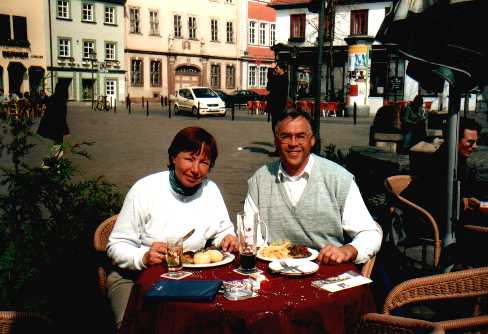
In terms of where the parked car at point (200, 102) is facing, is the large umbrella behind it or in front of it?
in front

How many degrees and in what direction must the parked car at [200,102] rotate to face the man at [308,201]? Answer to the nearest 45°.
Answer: approximately 45° to its right

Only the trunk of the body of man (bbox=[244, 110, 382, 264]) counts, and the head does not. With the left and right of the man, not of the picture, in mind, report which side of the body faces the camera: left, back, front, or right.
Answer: front

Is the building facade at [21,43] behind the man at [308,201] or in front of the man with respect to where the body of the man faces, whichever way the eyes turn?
behind

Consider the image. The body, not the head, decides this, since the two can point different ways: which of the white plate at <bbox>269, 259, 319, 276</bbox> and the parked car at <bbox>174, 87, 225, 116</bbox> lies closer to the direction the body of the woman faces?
the white plate

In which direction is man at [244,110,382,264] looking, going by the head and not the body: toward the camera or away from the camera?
toward the camera

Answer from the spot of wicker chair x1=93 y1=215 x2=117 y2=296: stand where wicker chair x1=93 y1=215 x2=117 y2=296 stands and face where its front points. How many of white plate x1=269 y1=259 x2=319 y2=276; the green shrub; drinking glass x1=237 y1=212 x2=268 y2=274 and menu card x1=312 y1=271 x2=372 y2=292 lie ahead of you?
3

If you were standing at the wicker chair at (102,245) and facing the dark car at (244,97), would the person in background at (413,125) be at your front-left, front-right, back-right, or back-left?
front-right

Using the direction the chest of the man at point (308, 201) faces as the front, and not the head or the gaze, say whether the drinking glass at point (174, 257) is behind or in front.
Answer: in front

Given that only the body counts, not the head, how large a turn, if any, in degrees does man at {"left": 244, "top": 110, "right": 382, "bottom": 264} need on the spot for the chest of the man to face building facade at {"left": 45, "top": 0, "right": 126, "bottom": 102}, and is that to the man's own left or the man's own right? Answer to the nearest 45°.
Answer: approximately 135° to the man's own right

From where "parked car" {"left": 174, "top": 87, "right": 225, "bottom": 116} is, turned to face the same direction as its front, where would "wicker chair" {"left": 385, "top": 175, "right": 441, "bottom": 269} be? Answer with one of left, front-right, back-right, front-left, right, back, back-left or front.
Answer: front-right

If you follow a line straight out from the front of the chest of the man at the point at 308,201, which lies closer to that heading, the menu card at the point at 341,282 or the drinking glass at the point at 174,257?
the menu card

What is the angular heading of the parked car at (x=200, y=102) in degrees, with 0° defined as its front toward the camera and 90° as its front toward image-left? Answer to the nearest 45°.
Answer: approximately 315°

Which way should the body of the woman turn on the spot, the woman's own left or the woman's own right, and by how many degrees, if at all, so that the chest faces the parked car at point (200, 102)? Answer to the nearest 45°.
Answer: approximately 135° to the woman's own left

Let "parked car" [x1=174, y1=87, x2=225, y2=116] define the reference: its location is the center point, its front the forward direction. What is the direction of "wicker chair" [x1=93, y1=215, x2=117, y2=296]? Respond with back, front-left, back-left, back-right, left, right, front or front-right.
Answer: front-right

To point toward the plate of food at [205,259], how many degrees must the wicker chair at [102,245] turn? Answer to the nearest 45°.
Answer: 0° — it already faces it

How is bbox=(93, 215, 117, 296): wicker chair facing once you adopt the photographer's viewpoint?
facing the viewer and to the right of the viewer

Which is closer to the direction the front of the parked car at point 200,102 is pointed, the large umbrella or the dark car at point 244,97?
the large umbrella

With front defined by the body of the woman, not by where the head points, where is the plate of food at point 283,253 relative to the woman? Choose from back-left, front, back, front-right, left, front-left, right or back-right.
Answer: front

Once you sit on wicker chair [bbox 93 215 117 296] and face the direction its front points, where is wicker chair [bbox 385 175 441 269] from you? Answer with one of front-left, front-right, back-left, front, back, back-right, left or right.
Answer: front-left
